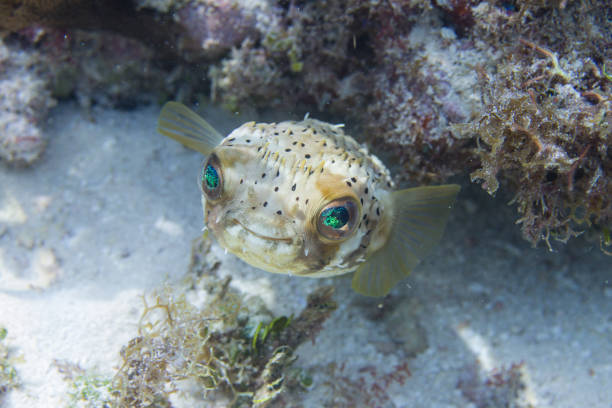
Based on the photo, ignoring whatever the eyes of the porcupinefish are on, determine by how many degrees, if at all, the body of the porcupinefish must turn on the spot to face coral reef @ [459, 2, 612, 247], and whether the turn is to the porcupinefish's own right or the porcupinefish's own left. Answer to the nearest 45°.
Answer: approximately 180°

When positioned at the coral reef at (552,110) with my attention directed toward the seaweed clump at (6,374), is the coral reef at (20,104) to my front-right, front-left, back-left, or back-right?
front-right

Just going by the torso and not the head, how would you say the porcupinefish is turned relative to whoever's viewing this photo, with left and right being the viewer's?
facing the viewer and to the left of the viewer

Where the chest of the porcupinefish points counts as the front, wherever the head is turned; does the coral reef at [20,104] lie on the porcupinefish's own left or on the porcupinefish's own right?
on the porcupinefish's own right
